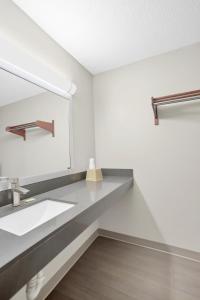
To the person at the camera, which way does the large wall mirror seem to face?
facing the viewer and to the right of the viewer

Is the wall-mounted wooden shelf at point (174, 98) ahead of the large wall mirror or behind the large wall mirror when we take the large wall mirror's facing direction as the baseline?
ahead
